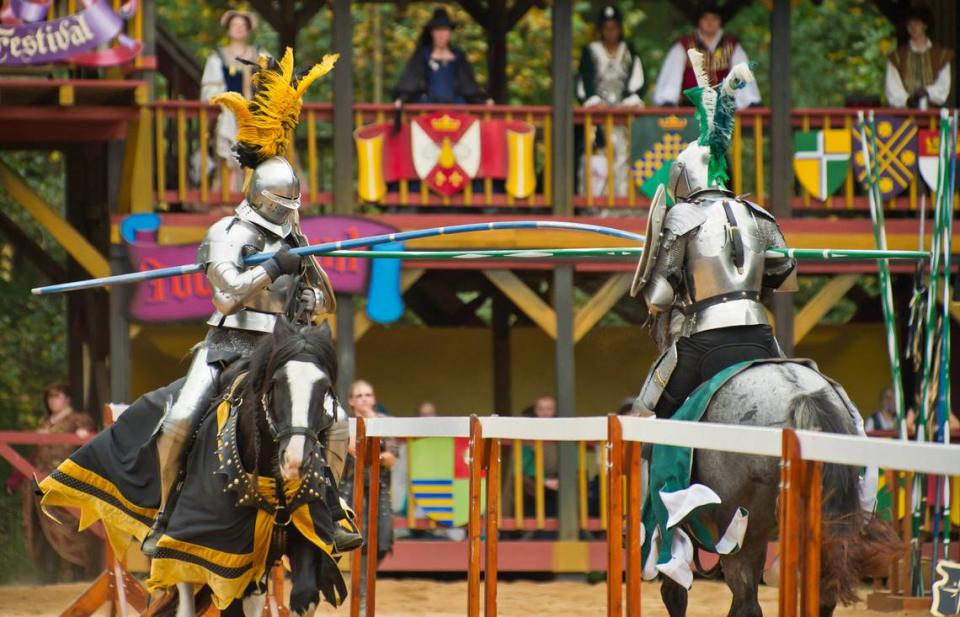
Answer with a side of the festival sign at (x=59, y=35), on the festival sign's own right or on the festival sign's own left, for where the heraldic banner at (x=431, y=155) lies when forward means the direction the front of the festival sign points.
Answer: on the festival sign's own left

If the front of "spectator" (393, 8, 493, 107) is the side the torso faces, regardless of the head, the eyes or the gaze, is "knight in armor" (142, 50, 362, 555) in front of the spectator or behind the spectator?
in front

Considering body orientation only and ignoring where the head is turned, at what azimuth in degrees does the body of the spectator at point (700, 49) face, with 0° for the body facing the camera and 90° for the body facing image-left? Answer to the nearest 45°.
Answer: approximately 0°

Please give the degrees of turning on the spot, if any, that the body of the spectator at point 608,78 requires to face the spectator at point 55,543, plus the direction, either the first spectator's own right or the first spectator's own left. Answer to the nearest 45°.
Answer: approximately 45° to the first spectator's own right

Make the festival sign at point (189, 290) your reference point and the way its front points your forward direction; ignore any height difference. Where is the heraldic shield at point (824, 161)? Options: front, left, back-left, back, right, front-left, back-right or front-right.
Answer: left
